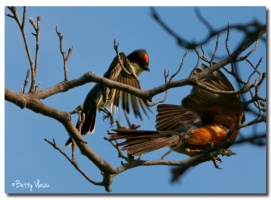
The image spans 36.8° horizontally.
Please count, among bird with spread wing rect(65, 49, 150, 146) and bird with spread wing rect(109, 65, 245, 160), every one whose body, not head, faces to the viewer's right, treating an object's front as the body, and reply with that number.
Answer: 2

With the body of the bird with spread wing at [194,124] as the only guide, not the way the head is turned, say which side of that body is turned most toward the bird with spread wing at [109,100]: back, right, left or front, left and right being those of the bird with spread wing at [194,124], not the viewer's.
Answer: back

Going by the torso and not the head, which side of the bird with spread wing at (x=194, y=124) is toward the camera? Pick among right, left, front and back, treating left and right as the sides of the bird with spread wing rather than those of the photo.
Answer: right

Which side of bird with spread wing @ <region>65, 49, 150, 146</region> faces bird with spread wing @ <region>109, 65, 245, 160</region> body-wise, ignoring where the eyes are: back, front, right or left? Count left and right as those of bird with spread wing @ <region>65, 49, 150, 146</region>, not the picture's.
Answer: front

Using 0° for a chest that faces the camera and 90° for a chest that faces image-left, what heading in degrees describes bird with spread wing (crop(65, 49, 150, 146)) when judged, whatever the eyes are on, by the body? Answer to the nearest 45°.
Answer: approximately 270°
